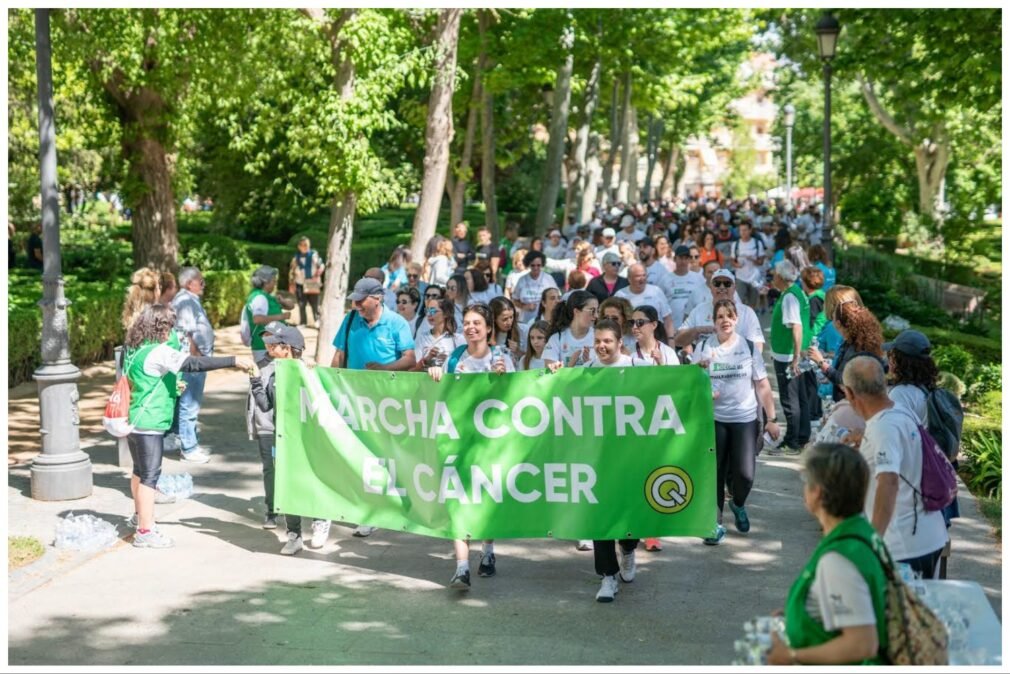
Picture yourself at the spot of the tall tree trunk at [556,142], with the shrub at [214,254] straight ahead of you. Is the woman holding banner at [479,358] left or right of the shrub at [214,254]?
left

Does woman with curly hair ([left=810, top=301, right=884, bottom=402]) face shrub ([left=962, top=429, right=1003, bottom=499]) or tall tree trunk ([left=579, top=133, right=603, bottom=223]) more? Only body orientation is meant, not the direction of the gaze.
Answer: the tall tree trunk

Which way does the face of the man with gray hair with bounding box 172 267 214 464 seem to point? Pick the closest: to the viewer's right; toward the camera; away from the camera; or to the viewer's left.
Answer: to the viewer's right

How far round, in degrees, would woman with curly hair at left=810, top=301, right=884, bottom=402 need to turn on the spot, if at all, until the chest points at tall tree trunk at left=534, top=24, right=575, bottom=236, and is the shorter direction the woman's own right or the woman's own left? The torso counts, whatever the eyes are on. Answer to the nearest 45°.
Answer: approximately 90° to the woman's own right

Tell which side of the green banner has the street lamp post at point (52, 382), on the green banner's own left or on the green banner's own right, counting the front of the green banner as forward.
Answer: on the green banner's own right

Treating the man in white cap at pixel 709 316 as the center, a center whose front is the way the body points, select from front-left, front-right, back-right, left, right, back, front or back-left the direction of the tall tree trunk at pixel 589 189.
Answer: back

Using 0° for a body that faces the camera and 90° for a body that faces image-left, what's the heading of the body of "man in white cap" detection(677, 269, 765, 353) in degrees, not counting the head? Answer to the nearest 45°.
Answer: approximately 0°

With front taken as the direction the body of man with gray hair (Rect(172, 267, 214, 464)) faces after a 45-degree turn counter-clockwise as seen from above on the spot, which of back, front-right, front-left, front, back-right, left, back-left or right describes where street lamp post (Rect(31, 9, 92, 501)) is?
back

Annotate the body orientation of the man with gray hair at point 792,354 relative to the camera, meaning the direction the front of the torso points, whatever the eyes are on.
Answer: to the viewer's left

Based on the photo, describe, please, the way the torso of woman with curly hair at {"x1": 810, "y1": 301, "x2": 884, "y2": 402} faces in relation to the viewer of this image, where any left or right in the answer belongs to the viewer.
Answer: facing to the left of the viewer

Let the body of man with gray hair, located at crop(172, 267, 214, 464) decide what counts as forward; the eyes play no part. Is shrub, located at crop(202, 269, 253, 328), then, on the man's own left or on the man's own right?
on the man's own left
